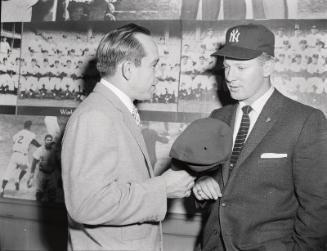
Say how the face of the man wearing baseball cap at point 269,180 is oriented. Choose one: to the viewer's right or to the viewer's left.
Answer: to the viewer's left

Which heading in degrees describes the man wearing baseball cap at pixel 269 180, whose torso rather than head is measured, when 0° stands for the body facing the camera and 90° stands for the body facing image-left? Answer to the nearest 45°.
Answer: approximately 45°
